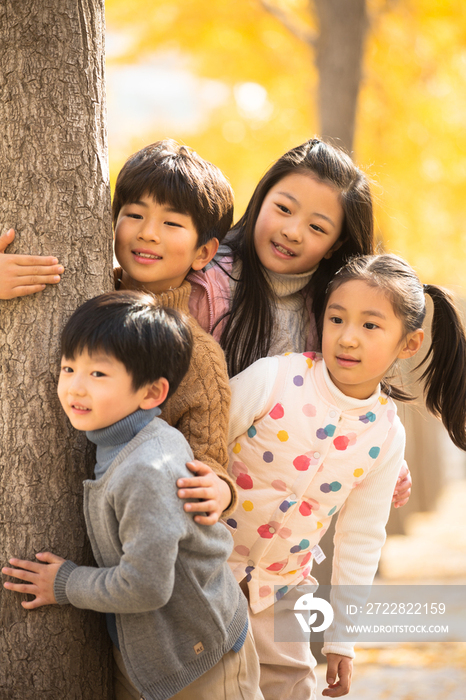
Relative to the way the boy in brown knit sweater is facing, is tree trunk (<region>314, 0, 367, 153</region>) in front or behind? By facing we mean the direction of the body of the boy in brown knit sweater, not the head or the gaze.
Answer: behind

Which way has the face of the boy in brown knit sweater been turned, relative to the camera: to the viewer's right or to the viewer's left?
to the viewer's left

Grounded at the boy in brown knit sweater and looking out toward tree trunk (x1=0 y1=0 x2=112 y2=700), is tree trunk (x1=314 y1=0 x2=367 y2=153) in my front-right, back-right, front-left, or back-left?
back-right

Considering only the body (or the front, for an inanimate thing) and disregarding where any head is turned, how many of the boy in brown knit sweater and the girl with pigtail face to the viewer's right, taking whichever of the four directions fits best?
0

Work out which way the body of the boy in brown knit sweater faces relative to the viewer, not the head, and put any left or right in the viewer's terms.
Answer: facing the viewer and to the left of the viewer

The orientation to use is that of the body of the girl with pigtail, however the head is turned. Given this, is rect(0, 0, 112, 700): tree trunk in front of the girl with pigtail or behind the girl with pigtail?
in front

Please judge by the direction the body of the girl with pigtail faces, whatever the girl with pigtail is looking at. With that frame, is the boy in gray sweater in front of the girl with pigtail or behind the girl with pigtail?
in front

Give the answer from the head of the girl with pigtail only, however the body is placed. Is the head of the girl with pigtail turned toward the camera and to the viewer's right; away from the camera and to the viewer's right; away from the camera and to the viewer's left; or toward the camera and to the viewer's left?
toward the camera and to the viewer's left

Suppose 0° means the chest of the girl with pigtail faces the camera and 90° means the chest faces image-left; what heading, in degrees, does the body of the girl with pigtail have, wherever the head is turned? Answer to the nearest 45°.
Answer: approximately 45°

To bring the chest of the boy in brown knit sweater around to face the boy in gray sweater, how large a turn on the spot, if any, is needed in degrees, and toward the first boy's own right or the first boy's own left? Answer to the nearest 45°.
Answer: approximately 45° to the first boy's own left
